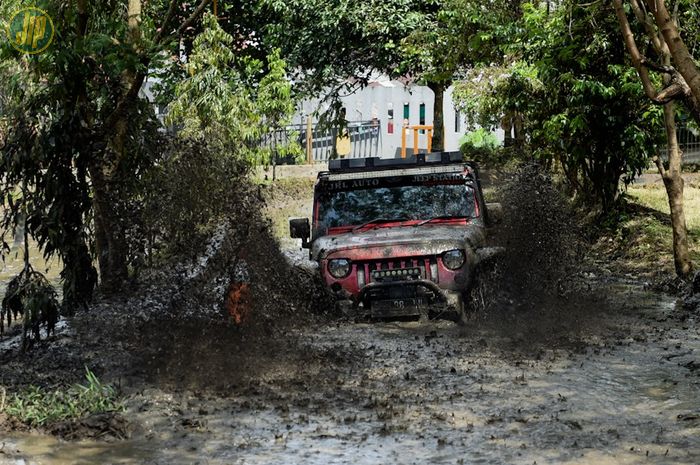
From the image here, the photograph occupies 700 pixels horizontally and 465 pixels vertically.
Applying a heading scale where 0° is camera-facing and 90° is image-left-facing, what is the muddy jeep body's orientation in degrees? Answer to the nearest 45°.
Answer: approximately 0°

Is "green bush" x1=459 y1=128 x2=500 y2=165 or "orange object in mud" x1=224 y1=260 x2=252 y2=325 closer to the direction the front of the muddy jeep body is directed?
the orange object in mud

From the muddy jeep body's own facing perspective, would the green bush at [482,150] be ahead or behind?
behind

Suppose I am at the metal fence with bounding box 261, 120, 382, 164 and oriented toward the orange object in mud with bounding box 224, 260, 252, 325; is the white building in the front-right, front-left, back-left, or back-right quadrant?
back-left

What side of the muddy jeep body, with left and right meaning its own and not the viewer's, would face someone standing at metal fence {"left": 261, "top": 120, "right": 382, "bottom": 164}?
back

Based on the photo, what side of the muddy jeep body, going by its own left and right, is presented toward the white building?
back
